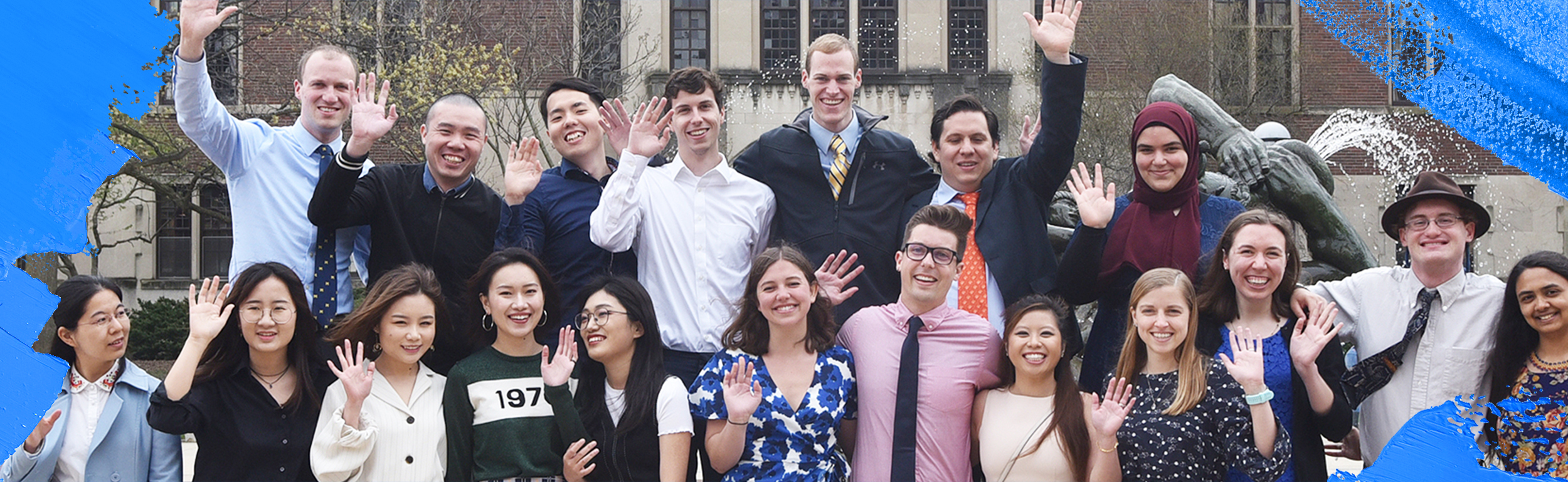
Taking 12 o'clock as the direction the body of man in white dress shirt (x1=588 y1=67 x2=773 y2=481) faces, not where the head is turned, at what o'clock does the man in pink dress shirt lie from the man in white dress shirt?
The man in pink dress shirt is roughly at 10 o'clock from the man in white dress shirt.

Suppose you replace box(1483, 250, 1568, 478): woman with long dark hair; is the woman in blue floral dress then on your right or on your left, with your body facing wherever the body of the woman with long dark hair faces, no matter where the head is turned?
on your right

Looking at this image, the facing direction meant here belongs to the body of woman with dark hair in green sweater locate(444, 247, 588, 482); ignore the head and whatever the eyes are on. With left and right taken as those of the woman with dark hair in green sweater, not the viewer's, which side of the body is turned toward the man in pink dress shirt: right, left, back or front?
left

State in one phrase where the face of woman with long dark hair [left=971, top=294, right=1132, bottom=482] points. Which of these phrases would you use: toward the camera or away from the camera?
toward the camera

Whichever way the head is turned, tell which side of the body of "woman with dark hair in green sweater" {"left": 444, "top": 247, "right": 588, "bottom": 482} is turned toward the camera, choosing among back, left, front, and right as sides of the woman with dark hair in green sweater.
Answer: front

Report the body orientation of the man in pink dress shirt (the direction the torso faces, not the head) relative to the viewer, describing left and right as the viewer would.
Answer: facing the viewer

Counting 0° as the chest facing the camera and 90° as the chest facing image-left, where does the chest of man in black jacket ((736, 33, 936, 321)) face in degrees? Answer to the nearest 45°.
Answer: approximately 0°

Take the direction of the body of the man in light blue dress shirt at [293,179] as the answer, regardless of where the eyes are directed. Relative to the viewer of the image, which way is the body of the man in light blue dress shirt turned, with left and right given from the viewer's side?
facing the viewer and to the right of the viewer

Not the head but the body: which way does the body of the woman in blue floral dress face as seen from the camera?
toward the camera

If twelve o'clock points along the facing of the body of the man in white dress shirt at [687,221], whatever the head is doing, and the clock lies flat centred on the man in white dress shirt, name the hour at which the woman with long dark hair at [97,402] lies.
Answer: The woman with long dark hair is roughly at 3 o'clock from the man in white dress shirt.

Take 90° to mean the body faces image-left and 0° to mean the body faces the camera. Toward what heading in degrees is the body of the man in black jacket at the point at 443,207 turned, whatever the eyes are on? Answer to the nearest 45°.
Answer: approximately 0°

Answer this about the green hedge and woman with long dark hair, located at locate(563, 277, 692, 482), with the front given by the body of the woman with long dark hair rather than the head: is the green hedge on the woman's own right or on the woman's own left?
on the woman's own right

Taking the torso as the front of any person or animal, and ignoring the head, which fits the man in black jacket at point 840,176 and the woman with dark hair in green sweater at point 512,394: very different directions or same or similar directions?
same or similar directions
